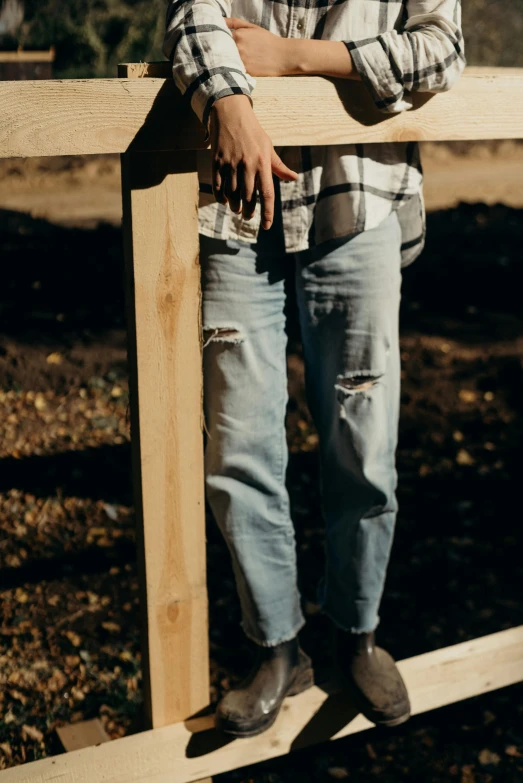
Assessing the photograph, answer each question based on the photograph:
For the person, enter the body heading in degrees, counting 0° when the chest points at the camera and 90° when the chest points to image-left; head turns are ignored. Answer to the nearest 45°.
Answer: approximately 0°

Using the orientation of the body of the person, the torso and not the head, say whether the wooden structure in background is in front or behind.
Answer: behind
